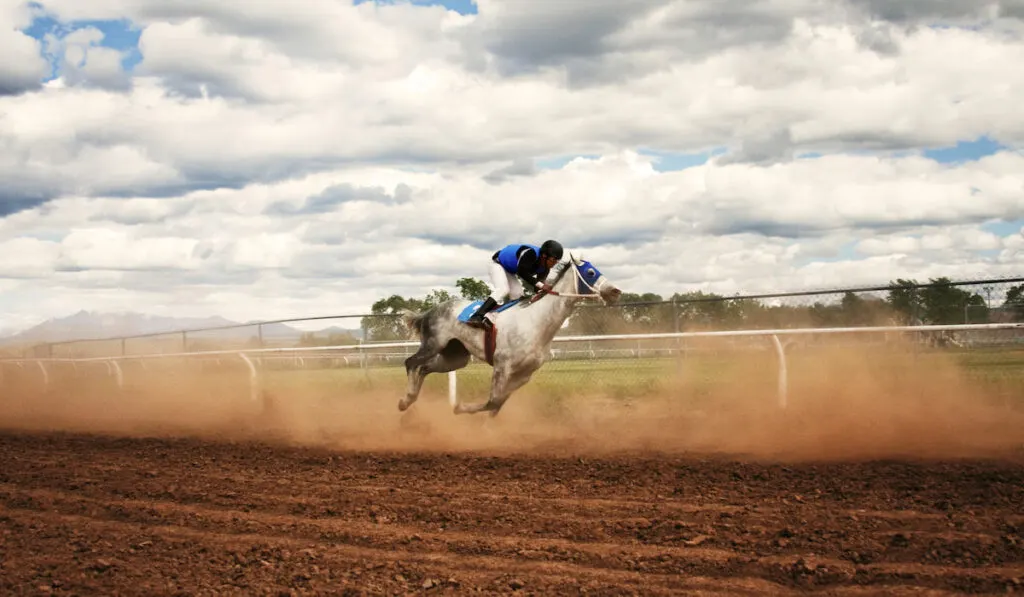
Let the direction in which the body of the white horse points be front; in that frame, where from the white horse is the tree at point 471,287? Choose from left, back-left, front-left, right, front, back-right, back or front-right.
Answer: left

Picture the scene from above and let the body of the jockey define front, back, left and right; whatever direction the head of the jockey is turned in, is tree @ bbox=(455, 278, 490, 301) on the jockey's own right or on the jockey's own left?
on the jockey's own left

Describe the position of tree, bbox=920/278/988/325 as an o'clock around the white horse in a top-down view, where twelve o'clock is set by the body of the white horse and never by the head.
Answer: The tree is roughly at 11 o'clock from the white horse.

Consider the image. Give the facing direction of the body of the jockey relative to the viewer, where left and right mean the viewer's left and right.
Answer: facing to the right of the viewer

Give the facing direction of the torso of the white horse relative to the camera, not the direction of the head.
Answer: to the viewer's right

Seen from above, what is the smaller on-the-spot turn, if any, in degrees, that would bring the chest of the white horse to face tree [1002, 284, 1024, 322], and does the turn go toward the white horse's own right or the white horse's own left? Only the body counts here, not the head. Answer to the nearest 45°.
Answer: approximately 45° to the white horse's own left
